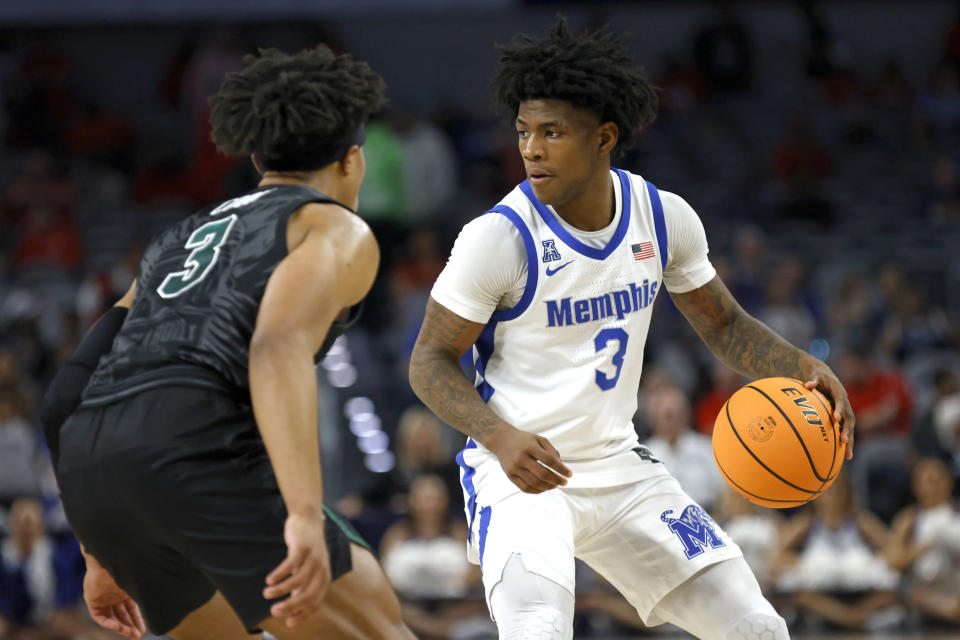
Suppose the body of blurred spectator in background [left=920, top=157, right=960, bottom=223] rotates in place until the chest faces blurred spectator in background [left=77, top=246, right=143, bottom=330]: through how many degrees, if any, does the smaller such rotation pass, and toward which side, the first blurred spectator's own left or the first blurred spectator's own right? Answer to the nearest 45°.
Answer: approximately 45° to the first blurred spectator's own right

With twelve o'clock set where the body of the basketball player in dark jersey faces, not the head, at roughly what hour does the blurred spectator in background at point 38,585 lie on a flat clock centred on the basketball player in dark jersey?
The blurred spectator in background is roughly at 10 o'clock from the basketball player in dark jersey.

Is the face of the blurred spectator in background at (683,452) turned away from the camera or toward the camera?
toward the camera

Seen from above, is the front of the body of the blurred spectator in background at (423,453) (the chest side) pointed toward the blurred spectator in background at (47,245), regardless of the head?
no

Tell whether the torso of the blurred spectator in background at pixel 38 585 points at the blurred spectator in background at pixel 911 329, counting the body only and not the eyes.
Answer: no

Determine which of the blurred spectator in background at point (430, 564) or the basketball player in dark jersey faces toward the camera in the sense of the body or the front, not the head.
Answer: the blurred spectator in background

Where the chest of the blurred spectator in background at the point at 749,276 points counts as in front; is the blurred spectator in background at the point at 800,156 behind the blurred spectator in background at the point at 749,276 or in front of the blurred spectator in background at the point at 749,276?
behind

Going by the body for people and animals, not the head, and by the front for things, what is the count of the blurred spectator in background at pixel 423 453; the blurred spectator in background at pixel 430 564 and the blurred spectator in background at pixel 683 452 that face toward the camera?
3

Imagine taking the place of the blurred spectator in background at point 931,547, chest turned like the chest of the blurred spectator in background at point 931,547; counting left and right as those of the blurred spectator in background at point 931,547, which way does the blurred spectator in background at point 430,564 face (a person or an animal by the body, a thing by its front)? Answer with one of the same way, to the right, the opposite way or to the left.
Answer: the same way

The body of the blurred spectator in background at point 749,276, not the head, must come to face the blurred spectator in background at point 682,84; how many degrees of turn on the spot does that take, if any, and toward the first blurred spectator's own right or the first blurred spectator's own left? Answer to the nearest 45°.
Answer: approximately 180°

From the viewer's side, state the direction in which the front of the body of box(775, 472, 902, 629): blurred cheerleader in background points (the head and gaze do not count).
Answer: toward the camera

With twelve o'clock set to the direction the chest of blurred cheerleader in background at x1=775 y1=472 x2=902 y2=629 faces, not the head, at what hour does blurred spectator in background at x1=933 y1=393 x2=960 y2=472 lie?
blurred spectator in background at x1=933 y1=393 x2=960 y2=472 is roughly at 7 o'clock from blurred cheerleader in background at x1=775 y1=472 x2=902 y2=629.

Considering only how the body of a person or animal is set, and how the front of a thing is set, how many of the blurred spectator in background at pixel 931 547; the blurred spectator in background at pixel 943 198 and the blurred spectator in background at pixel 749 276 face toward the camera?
3

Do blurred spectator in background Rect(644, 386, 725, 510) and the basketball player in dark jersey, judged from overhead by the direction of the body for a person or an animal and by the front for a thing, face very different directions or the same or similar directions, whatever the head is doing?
very different directions

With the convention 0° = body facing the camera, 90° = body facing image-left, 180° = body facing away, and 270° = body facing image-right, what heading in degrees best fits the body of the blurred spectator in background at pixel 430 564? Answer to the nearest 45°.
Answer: approximately 0°

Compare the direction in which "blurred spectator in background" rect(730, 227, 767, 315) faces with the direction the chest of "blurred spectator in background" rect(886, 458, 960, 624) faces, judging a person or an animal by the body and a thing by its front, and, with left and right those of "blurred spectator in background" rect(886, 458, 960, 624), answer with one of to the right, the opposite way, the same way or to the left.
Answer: the same way

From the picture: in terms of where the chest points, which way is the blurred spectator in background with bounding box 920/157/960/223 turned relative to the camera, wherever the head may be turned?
toward the camera

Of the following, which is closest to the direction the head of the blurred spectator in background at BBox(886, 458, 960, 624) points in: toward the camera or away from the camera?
toward the camera

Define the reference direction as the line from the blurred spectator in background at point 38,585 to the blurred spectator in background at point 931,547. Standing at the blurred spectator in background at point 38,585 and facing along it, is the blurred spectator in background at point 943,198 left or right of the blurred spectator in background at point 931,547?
left

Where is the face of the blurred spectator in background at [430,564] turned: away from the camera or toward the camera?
toward the camera

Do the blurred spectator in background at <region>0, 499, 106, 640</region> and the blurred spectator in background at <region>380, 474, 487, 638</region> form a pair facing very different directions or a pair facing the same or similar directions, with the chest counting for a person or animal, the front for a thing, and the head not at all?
same or similar directions

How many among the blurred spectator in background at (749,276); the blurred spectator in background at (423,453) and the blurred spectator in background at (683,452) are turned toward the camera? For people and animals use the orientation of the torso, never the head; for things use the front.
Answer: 3

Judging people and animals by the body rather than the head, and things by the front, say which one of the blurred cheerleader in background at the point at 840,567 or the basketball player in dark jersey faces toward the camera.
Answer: the blurred cheerleader in background

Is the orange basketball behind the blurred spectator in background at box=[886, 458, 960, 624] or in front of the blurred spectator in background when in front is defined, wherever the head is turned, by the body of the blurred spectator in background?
in front

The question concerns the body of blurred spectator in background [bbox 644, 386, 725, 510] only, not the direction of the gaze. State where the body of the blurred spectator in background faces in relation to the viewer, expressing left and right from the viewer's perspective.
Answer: facing the viewer
